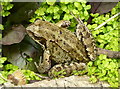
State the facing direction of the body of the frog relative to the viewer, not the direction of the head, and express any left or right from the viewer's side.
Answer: facing away from the viewer and to the left of the viewer

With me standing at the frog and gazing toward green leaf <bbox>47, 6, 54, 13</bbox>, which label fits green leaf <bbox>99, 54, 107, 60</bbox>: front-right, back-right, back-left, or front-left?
back-right

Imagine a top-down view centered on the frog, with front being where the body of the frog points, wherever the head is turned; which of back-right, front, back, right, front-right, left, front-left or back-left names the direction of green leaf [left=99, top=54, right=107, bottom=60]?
back-right

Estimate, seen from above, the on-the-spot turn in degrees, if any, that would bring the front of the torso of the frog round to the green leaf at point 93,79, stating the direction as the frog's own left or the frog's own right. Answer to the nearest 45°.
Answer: approximately 180°
